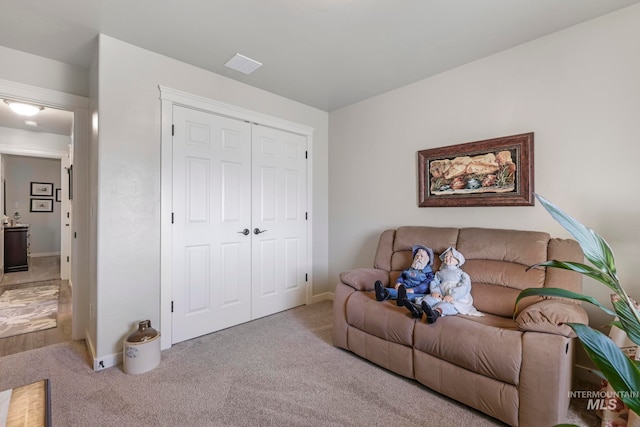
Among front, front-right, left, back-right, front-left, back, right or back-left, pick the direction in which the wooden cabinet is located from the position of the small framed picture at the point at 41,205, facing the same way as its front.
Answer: front

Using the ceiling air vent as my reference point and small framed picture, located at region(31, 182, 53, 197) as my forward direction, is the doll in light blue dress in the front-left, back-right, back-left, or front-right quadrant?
back-right

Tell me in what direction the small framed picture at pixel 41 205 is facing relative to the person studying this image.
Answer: facing the viewer

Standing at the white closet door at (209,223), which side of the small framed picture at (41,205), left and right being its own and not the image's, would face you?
front

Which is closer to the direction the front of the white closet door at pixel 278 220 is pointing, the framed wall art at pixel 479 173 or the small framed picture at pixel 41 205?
the framed wall art

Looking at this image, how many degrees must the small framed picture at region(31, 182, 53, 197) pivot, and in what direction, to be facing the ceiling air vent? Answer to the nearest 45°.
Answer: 0° — it already faces it

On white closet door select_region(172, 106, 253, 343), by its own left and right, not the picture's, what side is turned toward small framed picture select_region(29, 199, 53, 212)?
back

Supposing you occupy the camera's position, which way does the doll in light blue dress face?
facing the viewer and to the left of the viewer

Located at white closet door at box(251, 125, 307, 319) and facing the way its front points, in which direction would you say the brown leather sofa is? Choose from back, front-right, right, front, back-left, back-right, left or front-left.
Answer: front

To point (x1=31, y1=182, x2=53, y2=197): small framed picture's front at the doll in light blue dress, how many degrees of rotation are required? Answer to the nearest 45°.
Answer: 0° — it already faces it

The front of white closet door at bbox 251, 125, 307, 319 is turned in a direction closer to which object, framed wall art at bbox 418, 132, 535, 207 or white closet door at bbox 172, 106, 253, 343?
the framed wall art

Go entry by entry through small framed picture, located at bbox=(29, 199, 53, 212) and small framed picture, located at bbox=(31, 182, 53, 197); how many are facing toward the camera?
2

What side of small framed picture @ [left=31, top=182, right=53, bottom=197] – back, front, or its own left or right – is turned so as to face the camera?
front

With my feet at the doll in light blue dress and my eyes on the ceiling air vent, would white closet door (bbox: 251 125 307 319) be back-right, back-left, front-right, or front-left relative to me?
front-right
